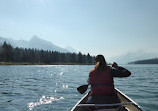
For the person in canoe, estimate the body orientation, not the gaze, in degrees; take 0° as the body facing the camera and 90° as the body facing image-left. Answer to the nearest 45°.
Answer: approximately 180°
